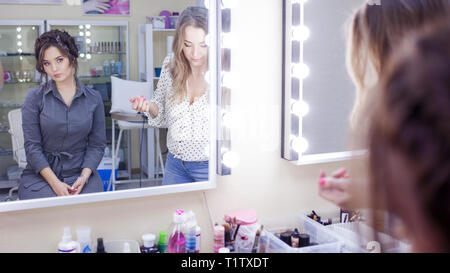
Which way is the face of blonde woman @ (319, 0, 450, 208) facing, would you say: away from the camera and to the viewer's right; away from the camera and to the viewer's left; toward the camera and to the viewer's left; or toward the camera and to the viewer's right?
away from the camera and to the viewer's left

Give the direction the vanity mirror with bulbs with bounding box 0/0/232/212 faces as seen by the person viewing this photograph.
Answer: facing the viewer and to the right of the viewer

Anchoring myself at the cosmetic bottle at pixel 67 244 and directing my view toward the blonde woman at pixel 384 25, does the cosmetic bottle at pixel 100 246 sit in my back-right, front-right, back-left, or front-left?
front-left
